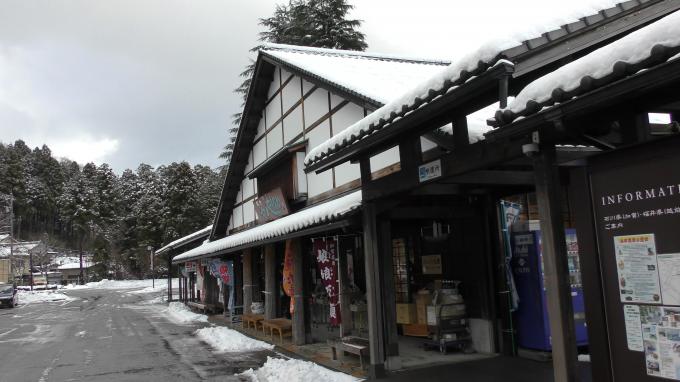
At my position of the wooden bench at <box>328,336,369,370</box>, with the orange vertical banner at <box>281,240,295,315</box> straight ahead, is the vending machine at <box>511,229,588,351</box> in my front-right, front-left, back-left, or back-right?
back-right

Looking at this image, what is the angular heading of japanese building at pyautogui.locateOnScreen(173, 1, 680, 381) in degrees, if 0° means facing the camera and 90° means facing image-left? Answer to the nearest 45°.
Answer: approximately 45°

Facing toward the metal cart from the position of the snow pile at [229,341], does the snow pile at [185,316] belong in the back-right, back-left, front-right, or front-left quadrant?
back-left
